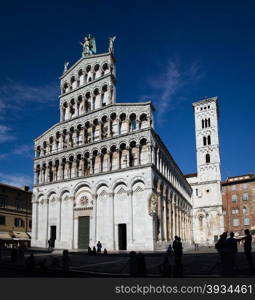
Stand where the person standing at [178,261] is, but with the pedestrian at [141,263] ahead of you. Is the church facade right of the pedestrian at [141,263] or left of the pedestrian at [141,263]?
right

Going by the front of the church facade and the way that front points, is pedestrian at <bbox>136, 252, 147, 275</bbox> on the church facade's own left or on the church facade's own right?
on the church facade's own left

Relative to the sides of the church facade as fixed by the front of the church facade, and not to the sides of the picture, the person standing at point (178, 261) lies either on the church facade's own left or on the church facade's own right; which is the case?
on the church facade's own left

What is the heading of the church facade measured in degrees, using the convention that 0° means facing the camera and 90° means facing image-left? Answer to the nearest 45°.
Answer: approximately 45°
